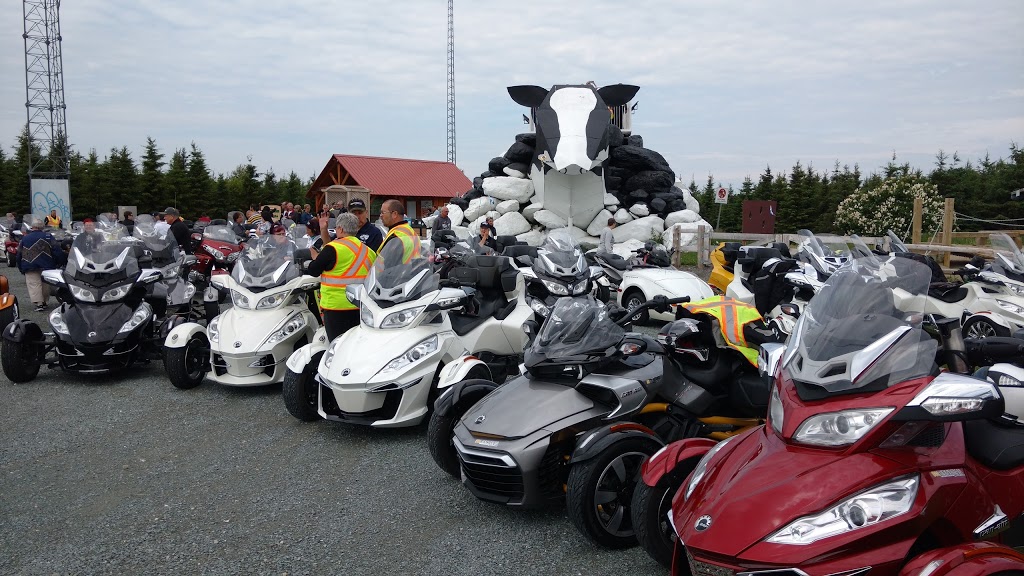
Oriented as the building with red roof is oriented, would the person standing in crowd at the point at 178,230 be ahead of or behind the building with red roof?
ahead

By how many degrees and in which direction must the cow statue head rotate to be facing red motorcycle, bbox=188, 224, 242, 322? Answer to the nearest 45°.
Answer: approximately 45° to its right

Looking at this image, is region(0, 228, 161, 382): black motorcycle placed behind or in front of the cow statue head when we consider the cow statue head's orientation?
in front

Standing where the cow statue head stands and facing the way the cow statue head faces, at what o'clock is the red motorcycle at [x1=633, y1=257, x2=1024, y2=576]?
The red motorcycle is roughly at 12 o'clock from the cow statue head.

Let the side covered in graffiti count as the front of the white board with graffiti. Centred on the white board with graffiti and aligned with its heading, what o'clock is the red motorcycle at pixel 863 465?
The red motorcycle is roughly at 12 o'clock from the white board with graffiti.

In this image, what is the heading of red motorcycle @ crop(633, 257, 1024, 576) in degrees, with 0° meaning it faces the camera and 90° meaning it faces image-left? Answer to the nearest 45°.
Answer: approximately 45°

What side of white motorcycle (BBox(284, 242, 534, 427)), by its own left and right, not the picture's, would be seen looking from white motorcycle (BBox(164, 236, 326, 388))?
right

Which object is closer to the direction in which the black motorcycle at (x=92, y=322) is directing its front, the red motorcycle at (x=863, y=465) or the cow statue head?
the red motorcycle

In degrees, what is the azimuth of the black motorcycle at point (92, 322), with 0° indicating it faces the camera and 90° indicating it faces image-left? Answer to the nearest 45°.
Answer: approximately 0°
